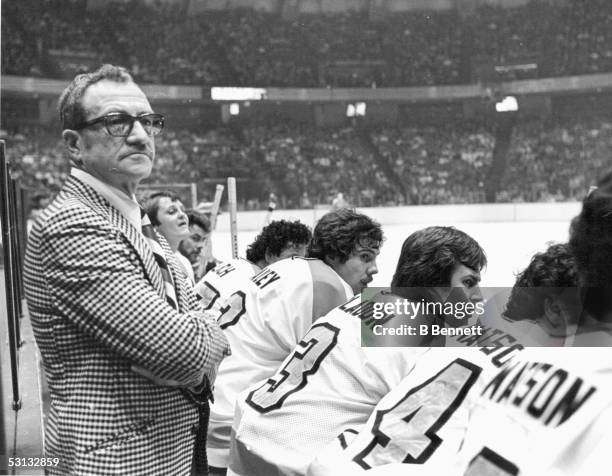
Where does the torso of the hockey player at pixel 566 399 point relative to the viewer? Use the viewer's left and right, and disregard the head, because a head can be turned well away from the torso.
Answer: facing away from the viewer and to the right of the viewer

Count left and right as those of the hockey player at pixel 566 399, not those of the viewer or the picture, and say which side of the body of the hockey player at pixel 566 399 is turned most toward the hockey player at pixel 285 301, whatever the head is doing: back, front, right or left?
left

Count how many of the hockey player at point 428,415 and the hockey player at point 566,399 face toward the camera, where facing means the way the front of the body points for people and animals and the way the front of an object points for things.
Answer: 0

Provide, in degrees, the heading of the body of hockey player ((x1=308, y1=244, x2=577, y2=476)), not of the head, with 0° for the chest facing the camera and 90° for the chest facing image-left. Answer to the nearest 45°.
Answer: approximately 225°

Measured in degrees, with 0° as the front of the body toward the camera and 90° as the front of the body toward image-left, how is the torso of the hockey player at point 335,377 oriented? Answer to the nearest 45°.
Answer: approximately 225°

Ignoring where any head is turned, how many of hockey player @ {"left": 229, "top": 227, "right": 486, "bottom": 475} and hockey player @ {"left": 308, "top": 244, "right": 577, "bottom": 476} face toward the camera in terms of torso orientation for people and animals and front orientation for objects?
0

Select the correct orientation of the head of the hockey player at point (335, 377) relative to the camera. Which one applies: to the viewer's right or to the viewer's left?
to the viewer's right
